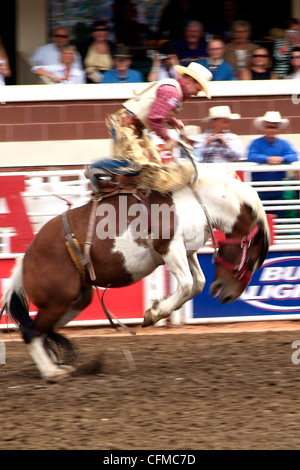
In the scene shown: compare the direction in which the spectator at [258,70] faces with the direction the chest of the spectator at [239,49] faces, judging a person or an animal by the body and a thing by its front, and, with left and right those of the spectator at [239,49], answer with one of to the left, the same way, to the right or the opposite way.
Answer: the same way

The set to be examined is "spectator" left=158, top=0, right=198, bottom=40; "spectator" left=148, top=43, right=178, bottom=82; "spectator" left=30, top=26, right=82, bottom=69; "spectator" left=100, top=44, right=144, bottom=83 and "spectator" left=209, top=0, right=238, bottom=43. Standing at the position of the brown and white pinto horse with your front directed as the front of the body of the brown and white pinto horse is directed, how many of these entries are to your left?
5

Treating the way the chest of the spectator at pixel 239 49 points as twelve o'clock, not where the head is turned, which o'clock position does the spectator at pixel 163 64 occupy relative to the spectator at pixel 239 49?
the spectator at pixel 163 64 is roughly at 2 o'clock from the spectator at pixel 239 49.

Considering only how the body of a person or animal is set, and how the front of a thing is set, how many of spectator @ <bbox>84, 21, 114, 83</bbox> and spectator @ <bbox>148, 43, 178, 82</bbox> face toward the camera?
2

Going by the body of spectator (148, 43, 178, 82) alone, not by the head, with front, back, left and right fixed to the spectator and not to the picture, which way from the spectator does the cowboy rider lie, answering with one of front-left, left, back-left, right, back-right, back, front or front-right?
front

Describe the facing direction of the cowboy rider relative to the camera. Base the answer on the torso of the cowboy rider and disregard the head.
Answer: to the viewer's right

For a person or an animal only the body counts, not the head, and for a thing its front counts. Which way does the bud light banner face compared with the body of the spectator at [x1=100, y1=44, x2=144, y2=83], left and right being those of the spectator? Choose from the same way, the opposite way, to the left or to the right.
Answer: the same way

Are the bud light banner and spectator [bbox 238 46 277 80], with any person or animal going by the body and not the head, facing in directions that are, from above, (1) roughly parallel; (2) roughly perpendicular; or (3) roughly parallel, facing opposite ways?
roughly parallel

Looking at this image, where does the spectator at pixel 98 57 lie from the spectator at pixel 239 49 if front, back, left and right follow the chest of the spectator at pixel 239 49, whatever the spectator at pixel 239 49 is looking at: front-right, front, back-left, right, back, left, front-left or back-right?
right

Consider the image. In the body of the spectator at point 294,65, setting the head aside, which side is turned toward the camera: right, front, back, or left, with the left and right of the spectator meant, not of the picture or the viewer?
front

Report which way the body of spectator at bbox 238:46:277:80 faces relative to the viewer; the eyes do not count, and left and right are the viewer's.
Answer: facing the viewer

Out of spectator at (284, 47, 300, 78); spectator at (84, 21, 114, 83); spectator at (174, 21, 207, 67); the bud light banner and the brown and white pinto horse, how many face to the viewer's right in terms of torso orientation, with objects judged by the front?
1

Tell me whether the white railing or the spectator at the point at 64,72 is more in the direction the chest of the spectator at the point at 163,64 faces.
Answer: the white railing

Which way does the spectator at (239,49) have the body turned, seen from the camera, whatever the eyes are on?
toward the camera

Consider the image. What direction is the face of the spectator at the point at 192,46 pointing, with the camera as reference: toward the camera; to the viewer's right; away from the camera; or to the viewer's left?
toward the camera

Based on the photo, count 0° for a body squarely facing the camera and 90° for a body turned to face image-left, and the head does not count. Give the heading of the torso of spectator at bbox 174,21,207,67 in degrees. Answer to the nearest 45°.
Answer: approximately 0°

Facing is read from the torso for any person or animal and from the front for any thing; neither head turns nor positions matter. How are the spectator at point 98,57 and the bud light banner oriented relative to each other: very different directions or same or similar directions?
same or similar directions

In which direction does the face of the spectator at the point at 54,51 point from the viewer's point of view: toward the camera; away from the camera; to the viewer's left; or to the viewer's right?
toward the camera

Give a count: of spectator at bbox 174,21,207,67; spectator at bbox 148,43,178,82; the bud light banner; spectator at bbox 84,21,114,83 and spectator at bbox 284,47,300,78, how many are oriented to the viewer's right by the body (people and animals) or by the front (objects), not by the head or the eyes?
0

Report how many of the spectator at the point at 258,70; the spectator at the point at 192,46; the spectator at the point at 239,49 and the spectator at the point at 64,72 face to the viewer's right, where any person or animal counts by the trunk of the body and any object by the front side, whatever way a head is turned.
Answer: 0
